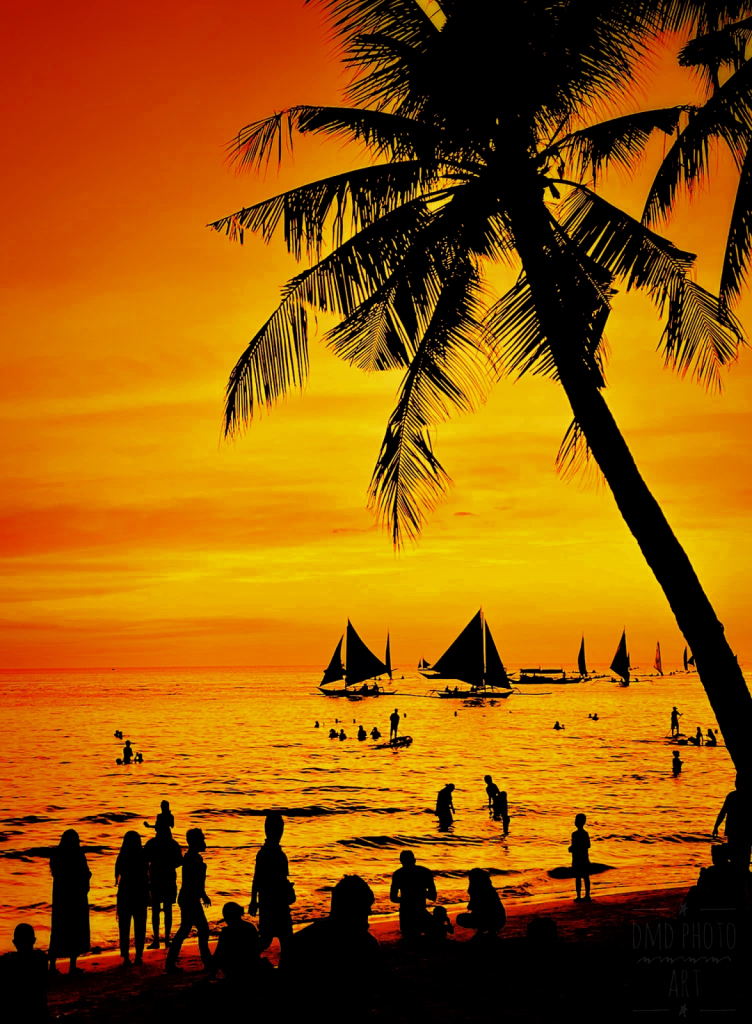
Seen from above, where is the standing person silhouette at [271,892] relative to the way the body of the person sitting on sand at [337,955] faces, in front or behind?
in front

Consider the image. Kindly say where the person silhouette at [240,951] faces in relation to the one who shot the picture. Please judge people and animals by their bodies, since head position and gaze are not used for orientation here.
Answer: facing away from the viewer

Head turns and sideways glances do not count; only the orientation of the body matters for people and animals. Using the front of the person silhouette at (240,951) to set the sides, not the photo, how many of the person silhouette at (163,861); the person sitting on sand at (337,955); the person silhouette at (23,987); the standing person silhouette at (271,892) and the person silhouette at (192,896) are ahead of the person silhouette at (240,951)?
3

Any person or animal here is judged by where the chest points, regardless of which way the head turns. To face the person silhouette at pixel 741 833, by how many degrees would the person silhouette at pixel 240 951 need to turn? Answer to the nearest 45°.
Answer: approximately 90° to its right

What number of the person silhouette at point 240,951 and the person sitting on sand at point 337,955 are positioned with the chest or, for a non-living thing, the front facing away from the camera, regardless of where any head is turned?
2

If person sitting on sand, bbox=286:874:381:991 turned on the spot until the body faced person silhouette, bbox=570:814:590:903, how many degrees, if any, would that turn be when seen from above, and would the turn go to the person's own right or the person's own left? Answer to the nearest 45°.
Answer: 0° — they already face it

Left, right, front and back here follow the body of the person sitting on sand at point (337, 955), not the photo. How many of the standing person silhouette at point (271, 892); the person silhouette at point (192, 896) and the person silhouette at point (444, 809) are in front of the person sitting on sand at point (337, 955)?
3

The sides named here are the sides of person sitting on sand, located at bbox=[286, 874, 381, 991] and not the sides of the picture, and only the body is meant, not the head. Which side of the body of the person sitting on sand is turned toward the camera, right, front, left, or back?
back

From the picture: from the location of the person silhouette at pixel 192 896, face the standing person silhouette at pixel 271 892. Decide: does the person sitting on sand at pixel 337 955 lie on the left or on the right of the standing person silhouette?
right
